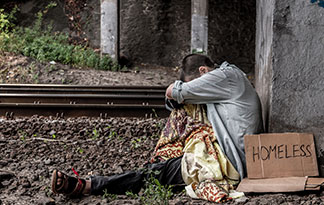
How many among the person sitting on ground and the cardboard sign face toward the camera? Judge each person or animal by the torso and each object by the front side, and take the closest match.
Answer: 1

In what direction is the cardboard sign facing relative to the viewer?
toward the camera

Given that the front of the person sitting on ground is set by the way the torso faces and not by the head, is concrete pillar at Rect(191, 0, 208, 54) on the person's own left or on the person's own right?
on the person's own right

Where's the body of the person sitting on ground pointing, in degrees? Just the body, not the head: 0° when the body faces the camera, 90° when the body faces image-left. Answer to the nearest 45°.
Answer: approximately 90°

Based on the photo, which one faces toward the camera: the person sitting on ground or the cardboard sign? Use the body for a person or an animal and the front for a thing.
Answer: the cardboard sign

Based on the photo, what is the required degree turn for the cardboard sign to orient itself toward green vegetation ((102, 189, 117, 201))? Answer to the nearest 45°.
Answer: approximately 90° to its right

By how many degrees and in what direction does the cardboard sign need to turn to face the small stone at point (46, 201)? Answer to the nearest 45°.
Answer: approximately 90° to its right

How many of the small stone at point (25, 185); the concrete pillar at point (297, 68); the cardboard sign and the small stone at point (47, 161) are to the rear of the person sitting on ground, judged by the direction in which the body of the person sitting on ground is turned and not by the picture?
2

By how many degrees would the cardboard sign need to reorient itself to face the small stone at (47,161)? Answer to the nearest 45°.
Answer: approximately 90° to its right

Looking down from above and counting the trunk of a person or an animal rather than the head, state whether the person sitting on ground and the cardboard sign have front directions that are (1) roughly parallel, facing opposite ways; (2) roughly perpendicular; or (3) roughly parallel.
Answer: roughly perpendicular

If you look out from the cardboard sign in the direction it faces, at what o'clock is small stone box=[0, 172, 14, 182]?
The small stone is roughly at 3 o'clock from the cardboard sign.

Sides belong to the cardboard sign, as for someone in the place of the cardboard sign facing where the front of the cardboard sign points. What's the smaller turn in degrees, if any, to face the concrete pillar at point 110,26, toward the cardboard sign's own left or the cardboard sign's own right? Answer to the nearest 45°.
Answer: approximately 135° to the cardboard sign's own right

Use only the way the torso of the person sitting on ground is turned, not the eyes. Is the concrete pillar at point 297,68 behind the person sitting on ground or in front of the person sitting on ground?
behind

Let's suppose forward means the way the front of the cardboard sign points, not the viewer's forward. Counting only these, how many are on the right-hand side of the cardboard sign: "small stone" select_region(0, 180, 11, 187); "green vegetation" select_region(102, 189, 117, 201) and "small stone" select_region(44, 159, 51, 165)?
3

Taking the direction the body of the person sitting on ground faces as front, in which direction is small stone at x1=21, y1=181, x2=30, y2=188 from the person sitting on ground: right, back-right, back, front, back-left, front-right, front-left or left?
front

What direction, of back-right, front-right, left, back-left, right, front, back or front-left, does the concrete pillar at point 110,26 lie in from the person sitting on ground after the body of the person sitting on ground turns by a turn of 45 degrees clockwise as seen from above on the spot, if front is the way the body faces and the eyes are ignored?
front-right

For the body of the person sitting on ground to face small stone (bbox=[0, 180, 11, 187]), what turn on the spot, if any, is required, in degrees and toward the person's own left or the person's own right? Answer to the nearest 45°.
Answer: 0° — they already face it
